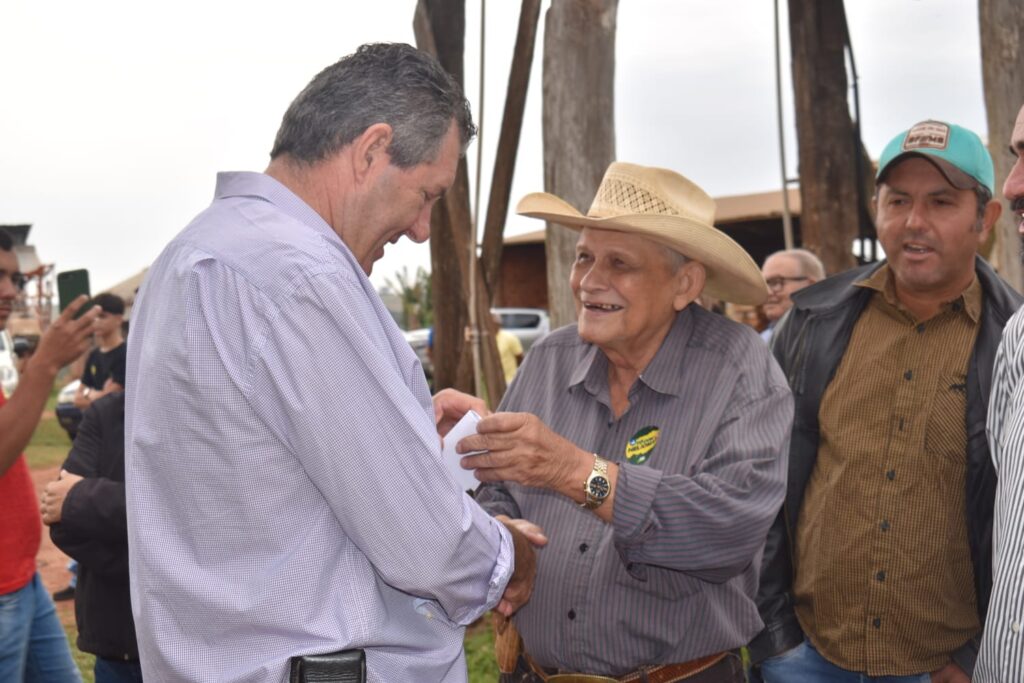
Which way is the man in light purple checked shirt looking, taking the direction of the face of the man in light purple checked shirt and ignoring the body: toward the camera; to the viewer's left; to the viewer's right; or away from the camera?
to the viewer's right

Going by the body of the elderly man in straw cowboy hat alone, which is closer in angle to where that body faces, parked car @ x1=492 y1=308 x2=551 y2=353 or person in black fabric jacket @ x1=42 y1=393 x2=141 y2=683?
the person in black fabric jacket

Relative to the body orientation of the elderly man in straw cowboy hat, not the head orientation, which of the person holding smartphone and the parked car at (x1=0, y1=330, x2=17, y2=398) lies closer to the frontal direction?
the person holding smartphone

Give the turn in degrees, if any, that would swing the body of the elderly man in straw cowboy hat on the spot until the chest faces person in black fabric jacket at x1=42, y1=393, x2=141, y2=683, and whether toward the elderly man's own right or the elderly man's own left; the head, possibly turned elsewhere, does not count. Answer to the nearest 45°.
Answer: approximately 45° to the elderly man's own right

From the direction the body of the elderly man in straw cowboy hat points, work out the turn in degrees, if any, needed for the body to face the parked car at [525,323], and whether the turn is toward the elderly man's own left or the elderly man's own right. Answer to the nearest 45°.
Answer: approximately 135° to the elderly man's own right

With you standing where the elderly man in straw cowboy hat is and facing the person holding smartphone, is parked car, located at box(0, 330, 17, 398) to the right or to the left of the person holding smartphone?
right

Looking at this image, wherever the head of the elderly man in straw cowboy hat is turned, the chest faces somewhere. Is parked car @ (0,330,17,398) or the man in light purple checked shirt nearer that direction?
the man in light purple checked shirt

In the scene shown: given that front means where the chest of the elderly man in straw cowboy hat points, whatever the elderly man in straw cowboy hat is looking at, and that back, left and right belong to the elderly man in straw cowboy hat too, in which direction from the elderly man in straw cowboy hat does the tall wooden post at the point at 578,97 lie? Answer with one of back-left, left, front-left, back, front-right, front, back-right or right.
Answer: back-right

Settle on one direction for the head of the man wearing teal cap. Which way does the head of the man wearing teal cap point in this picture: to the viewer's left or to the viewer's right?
to the viewer's left

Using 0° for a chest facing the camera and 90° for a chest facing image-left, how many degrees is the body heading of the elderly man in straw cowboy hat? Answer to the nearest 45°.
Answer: approximately 45°

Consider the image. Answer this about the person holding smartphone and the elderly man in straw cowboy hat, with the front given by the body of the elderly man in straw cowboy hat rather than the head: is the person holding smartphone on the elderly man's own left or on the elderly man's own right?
on the elderly man's own right
